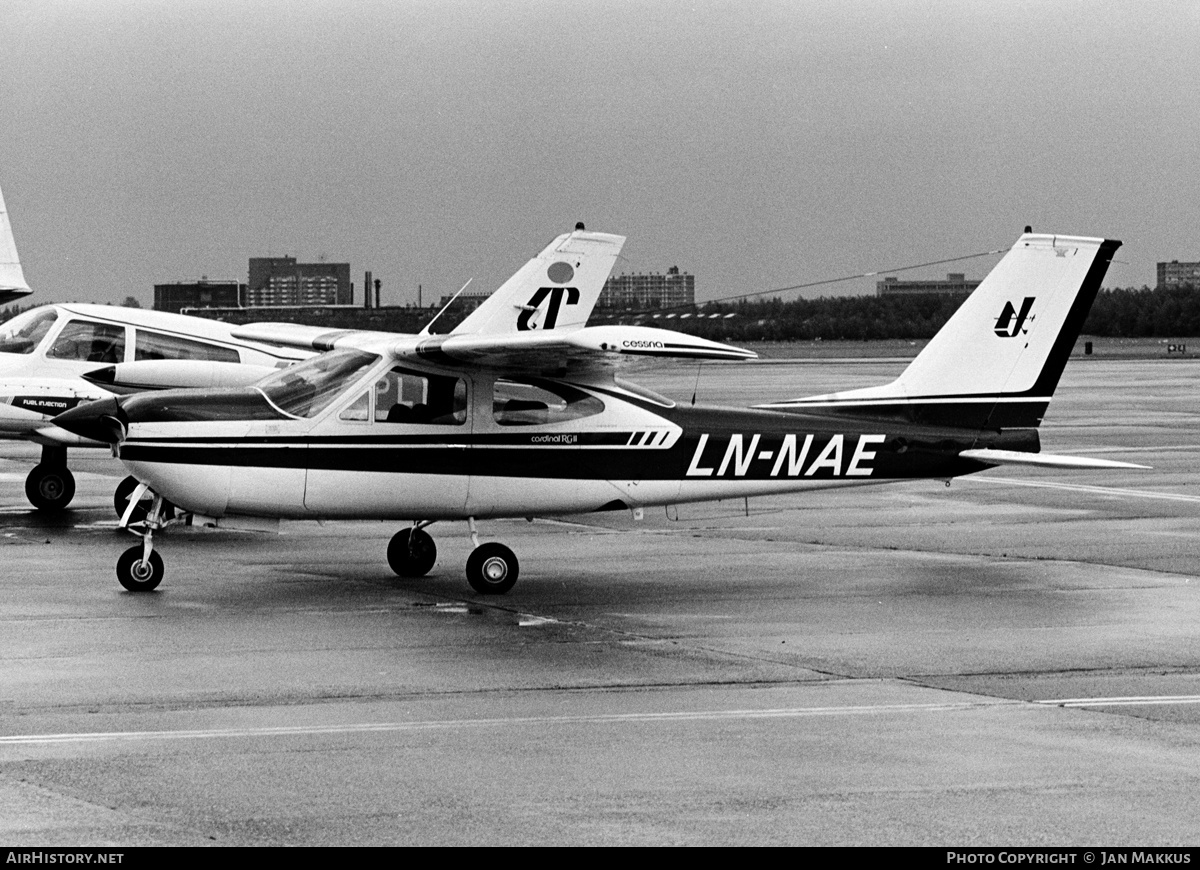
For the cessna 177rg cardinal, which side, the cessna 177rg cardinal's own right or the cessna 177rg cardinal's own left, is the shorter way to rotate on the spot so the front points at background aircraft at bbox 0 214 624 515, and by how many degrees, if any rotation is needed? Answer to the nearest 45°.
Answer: approximately 45° to the cessna 177rg cardinal's own right

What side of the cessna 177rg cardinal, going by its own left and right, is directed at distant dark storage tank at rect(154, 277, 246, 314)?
right

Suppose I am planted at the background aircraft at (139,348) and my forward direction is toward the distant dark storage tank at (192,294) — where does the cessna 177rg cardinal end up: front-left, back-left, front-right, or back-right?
back-right

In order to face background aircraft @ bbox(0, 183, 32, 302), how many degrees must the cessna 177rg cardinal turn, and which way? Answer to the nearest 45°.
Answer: approximately 45° to its right

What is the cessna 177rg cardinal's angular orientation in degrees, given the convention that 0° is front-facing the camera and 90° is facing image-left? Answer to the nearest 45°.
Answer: approximately 90°
